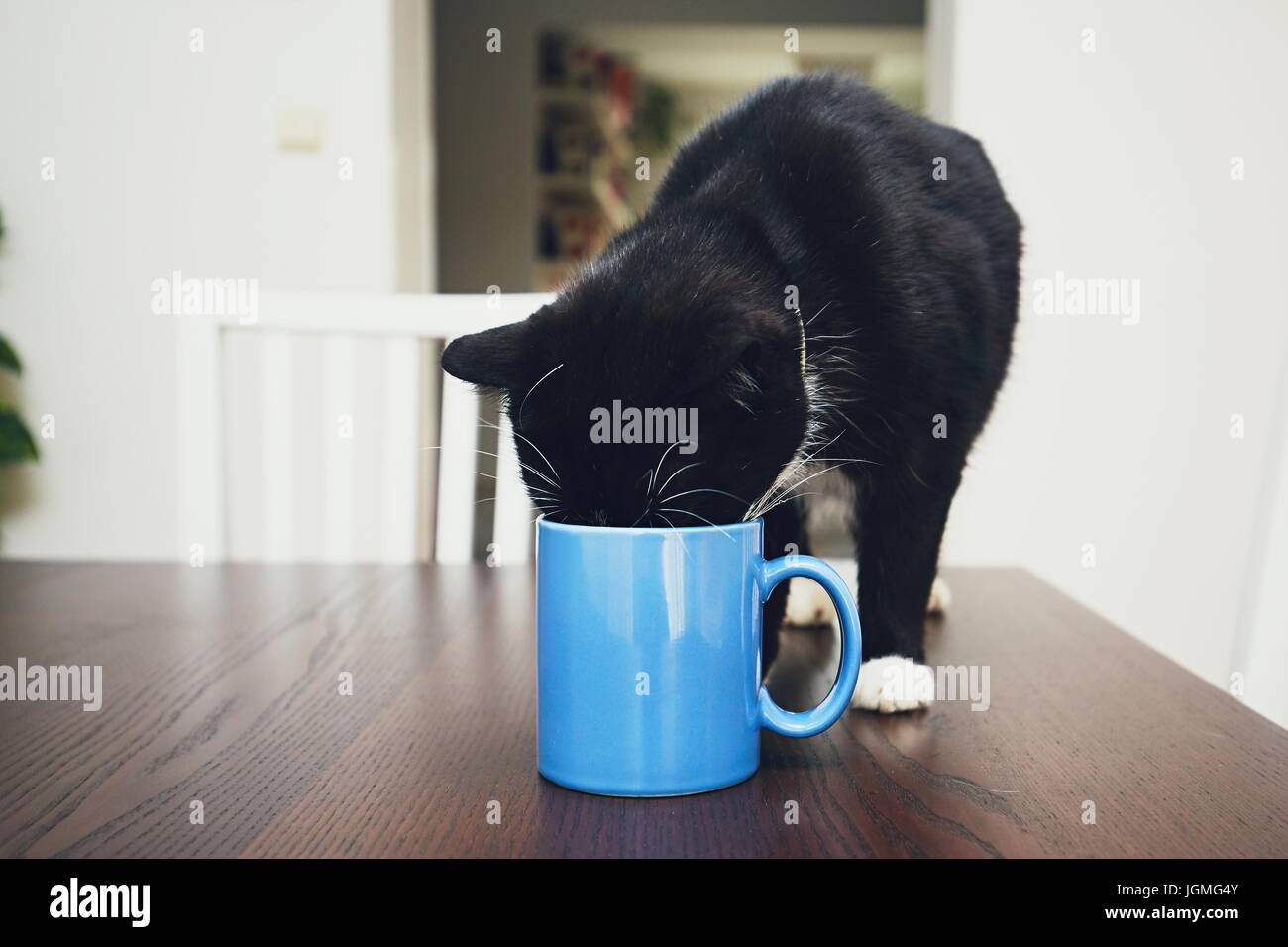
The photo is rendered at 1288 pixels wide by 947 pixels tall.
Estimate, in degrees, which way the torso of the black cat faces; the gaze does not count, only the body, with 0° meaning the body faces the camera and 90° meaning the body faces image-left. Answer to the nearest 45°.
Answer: approximately 45°

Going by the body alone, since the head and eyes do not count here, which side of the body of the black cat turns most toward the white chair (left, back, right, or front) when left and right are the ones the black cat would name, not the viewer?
right

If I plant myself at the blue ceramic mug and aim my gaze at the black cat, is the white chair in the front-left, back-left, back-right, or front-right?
front-left
